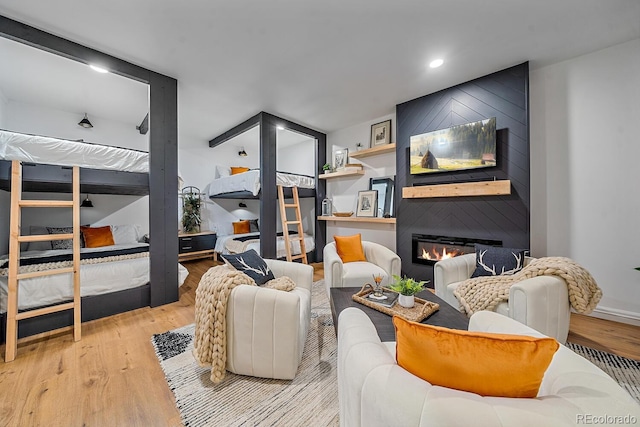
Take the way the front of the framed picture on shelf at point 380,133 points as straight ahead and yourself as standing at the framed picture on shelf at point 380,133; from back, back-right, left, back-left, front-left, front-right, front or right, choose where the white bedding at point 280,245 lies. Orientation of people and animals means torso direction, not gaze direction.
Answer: front-right

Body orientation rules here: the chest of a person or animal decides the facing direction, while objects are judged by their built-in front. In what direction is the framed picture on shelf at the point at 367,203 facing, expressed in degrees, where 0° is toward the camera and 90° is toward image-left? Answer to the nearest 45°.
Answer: approximately 45°

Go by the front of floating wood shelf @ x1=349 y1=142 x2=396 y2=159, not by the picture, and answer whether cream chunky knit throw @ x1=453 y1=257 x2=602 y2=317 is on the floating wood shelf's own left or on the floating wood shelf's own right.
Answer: on the floating wood shelf's own left

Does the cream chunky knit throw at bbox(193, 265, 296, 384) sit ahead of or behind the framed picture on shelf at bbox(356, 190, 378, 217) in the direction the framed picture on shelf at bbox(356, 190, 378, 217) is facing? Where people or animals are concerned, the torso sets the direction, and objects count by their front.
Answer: ahead

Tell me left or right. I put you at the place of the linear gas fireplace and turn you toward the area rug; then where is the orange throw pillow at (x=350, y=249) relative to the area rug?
right

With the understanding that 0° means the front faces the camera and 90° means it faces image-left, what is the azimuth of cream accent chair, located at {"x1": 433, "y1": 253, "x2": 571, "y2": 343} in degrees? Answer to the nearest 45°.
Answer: approximately 45°

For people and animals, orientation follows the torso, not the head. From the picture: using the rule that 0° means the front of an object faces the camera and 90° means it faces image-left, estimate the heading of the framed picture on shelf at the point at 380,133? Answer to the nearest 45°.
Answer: approximately 45°

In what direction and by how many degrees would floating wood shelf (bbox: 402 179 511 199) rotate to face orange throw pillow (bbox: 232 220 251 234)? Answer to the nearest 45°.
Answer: approximately 45° to its right

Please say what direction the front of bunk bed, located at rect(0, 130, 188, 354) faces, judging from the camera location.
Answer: facing the viewer and to the right of the viewer

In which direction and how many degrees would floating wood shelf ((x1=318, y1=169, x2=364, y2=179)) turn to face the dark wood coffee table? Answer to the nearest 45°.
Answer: approximately 45° to its left

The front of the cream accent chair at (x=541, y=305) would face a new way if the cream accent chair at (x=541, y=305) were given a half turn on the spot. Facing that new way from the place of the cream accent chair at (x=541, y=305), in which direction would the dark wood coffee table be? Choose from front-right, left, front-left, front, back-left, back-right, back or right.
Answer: back
